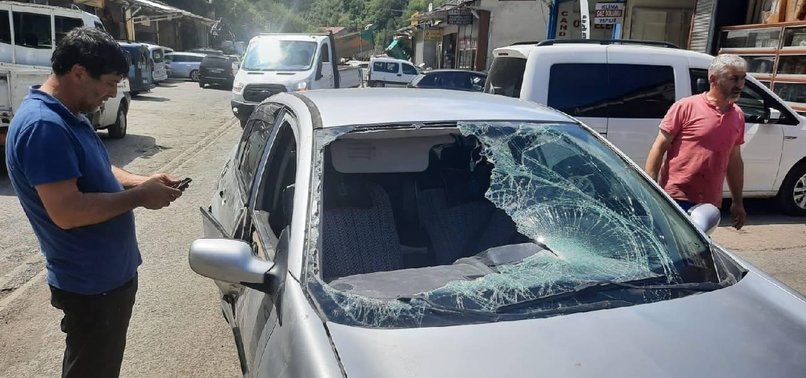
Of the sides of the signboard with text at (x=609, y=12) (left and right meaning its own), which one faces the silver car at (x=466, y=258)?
front

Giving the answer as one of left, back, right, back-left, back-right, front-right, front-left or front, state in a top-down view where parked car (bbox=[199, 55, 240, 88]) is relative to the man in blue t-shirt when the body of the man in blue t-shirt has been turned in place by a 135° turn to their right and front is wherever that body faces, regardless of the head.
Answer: back-right

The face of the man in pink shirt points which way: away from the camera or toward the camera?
toward the camera

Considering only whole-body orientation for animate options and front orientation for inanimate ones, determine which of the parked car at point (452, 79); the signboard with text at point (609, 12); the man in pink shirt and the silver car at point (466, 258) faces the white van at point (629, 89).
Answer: the signboard with text

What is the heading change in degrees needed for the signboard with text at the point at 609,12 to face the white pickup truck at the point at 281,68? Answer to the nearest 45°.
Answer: approximately 90° to its right

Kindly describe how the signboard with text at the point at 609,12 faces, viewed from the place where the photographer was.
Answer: facing the viewer

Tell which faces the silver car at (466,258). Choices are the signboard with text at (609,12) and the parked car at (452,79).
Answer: the signboard with text

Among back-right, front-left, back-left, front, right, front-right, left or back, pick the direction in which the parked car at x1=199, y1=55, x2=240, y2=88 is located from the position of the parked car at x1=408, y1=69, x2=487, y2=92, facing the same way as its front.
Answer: front-right

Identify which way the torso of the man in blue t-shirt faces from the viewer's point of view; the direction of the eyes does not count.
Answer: to the viewer's right

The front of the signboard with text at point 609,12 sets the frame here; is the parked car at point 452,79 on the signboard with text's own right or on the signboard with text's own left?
on the signboard with text's own right

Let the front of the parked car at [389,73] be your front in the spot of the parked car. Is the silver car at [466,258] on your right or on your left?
on your right

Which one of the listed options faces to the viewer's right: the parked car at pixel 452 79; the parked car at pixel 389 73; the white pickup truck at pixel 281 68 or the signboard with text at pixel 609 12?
the parked car at pixel 389 73

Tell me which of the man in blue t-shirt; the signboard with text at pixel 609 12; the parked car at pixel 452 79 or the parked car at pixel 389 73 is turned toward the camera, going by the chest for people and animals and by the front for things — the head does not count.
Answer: the signboard with text

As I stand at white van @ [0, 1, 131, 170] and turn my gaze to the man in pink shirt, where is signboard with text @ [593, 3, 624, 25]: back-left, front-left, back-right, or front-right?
front-left

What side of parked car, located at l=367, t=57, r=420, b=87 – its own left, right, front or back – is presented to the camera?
right

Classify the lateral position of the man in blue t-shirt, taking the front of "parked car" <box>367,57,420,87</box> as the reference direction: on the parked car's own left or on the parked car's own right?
on the parked car's own right

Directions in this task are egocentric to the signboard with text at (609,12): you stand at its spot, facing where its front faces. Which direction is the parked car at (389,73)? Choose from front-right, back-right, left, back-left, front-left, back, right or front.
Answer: back-right
